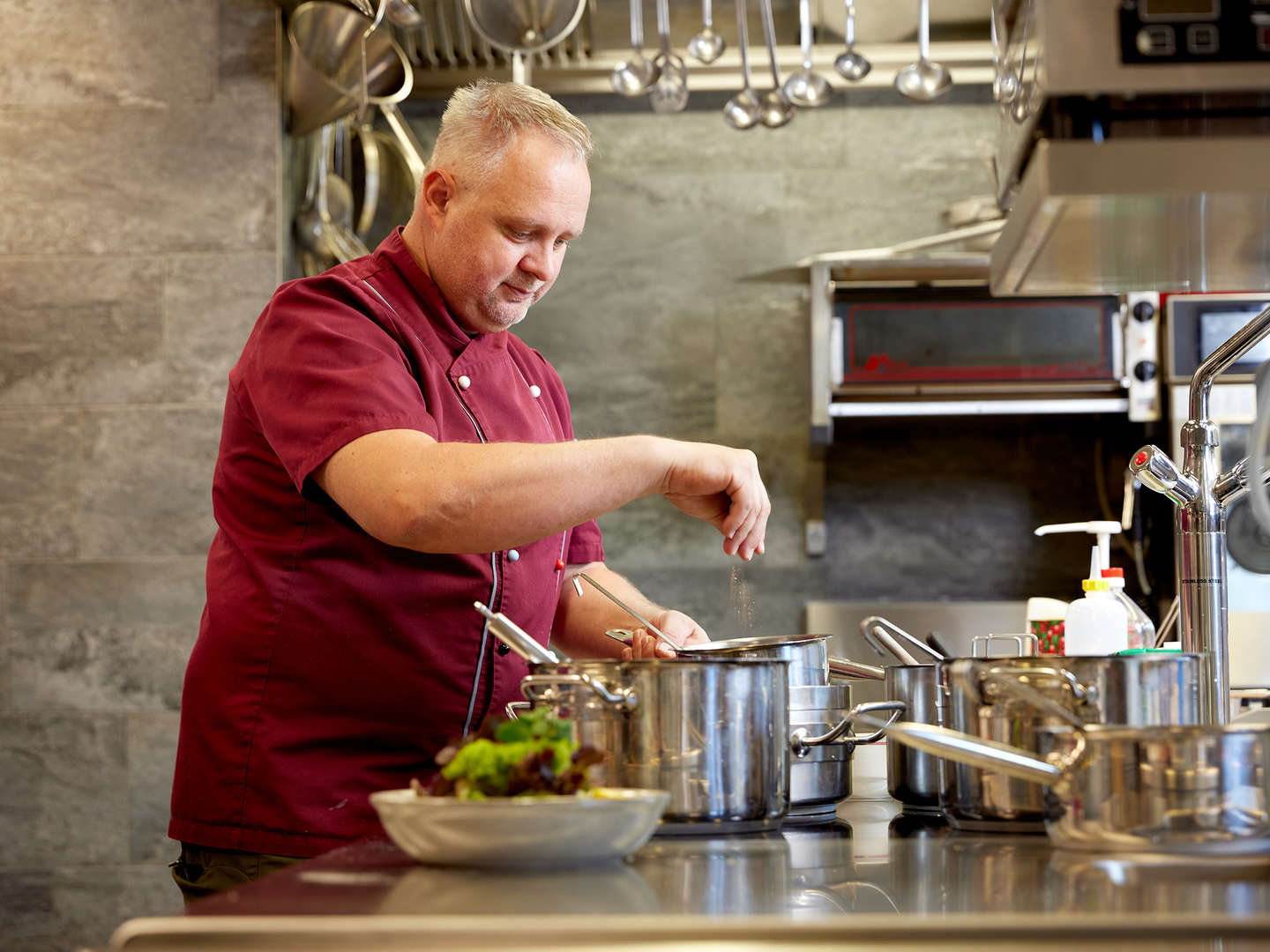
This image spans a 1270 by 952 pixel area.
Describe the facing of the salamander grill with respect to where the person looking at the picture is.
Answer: facing the viewer

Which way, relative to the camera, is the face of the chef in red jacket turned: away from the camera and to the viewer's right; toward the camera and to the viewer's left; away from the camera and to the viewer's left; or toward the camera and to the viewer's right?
toward the camera and to the viewer's right

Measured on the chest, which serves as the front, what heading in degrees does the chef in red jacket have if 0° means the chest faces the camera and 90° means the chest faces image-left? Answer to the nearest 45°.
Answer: approximately 315°

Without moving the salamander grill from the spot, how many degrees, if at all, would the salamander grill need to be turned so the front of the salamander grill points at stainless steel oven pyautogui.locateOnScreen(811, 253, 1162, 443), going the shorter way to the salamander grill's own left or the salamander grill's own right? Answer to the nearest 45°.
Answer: approximately 180°

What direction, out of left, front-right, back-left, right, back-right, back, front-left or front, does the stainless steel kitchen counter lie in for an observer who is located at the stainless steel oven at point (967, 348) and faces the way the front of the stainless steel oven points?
front

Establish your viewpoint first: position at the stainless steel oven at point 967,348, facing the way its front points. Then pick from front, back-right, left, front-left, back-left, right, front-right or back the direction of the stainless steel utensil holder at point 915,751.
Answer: front

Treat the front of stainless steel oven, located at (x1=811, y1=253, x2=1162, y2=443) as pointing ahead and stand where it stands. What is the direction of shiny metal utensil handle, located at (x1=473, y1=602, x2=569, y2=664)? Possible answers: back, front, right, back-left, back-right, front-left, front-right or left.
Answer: front

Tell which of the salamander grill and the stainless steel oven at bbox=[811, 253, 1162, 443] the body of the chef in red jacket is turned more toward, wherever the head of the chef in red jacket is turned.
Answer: the salamander grill

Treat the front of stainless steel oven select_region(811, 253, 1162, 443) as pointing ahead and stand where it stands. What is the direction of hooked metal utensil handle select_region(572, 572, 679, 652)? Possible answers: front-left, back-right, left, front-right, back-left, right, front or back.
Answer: front

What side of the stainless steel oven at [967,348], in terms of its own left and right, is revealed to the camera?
front

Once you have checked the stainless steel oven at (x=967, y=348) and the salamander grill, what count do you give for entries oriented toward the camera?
2

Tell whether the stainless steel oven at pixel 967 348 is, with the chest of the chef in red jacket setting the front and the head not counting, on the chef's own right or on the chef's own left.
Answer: on the chef's own left
